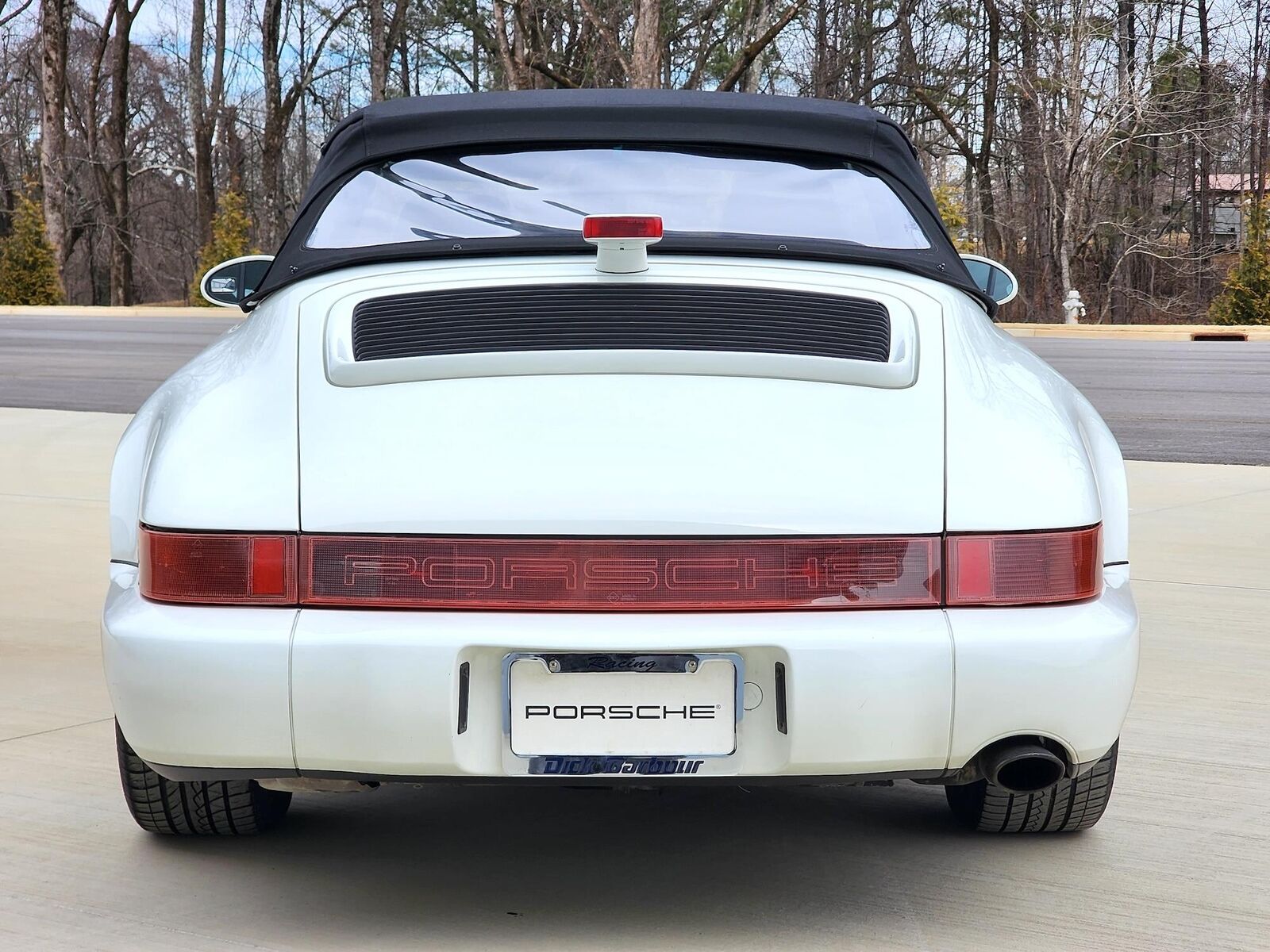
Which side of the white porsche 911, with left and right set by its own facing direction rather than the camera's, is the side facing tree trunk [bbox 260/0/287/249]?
front

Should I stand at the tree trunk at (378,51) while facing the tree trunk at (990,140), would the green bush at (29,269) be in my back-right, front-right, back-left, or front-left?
back-right

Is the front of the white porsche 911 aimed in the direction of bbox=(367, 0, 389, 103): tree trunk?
yes

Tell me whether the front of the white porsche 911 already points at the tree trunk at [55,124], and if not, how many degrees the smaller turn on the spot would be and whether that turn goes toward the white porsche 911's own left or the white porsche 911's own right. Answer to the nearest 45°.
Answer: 0° — it already faces it

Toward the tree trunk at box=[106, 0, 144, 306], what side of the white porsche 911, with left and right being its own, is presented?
front

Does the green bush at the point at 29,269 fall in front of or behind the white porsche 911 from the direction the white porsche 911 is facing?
in front

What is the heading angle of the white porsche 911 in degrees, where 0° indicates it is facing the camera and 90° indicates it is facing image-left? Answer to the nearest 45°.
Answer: approximately 180°

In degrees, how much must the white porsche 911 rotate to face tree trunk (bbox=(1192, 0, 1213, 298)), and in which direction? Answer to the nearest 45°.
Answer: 0° — it already faces it

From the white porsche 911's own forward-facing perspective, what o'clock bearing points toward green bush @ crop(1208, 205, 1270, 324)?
The green bush is roughly at 1 o'clock from the white porsche 911.

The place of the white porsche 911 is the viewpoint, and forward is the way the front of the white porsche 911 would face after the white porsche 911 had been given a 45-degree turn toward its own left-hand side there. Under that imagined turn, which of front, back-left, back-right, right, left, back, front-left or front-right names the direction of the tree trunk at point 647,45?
front-right

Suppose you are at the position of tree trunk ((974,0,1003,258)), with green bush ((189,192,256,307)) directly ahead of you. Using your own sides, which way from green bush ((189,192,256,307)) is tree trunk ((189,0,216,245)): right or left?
right
